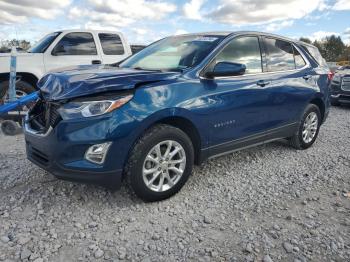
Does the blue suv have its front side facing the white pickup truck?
no

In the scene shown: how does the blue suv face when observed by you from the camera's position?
facing the viewer and to the left of the viewer

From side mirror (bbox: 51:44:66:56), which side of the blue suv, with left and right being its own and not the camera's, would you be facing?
right

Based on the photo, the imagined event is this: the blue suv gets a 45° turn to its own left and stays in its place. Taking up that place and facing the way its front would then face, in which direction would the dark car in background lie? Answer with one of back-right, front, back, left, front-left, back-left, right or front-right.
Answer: back-left
